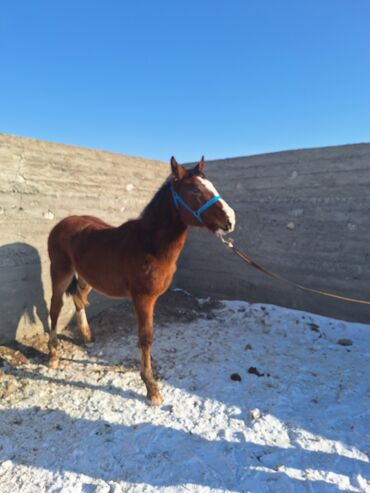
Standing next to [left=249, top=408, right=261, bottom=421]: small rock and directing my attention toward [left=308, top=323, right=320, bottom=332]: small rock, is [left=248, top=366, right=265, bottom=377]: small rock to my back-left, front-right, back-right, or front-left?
front-left

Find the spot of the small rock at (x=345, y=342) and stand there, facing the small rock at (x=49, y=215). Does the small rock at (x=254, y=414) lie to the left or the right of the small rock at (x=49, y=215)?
left

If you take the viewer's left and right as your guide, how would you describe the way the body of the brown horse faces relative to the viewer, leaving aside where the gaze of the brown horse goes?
facing the viewer and to the right of the viewer

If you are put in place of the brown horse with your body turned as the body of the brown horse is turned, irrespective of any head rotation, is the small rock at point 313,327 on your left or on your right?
on your left

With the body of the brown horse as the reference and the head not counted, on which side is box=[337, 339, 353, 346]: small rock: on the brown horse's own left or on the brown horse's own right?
on the brown horse's own left

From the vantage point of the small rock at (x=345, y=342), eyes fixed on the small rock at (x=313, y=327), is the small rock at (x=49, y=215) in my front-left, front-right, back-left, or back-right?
front-left

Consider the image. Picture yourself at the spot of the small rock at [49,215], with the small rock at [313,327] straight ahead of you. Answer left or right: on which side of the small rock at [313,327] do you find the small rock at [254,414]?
right

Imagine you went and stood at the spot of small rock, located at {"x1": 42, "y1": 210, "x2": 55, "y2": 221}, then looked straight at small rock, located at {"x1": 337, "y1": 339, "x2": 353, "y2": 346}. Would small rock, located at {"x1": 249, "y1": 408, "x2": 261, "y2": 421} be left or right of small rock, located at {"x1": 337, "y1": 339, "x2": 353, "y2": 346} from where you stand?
right
